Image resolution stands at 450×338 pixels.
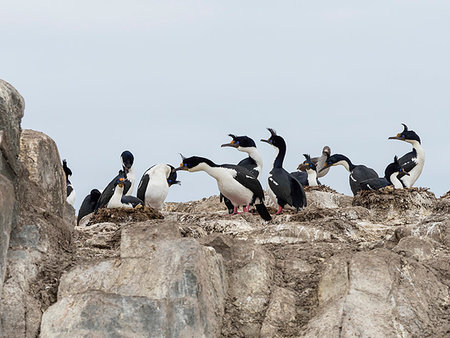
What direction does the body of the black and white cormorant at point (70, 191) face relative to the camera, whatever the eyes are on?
to the viewer's right

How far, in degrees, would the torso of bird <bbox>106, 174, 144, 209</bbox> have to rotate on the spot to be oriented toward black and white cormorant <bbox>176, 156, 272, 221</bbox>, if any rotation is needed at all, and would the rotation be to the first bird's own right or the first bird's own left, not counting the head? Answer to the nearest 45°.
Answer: approximately 90° to the first bird's own left

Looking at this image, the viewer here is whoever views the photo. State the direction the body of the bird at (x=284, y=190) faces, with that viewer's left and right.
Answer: facing away from the viewer and to the left of the viewer

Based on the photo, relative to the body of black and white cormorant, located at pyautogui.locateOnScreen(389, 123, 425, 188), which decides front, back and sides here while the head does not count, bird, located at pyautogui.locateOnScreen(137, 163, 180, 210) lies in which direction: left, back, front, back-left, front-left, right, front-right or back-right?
back-right

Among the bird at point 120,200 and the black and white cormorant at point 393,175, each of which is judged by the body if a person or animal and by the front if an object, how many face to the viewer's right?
1
